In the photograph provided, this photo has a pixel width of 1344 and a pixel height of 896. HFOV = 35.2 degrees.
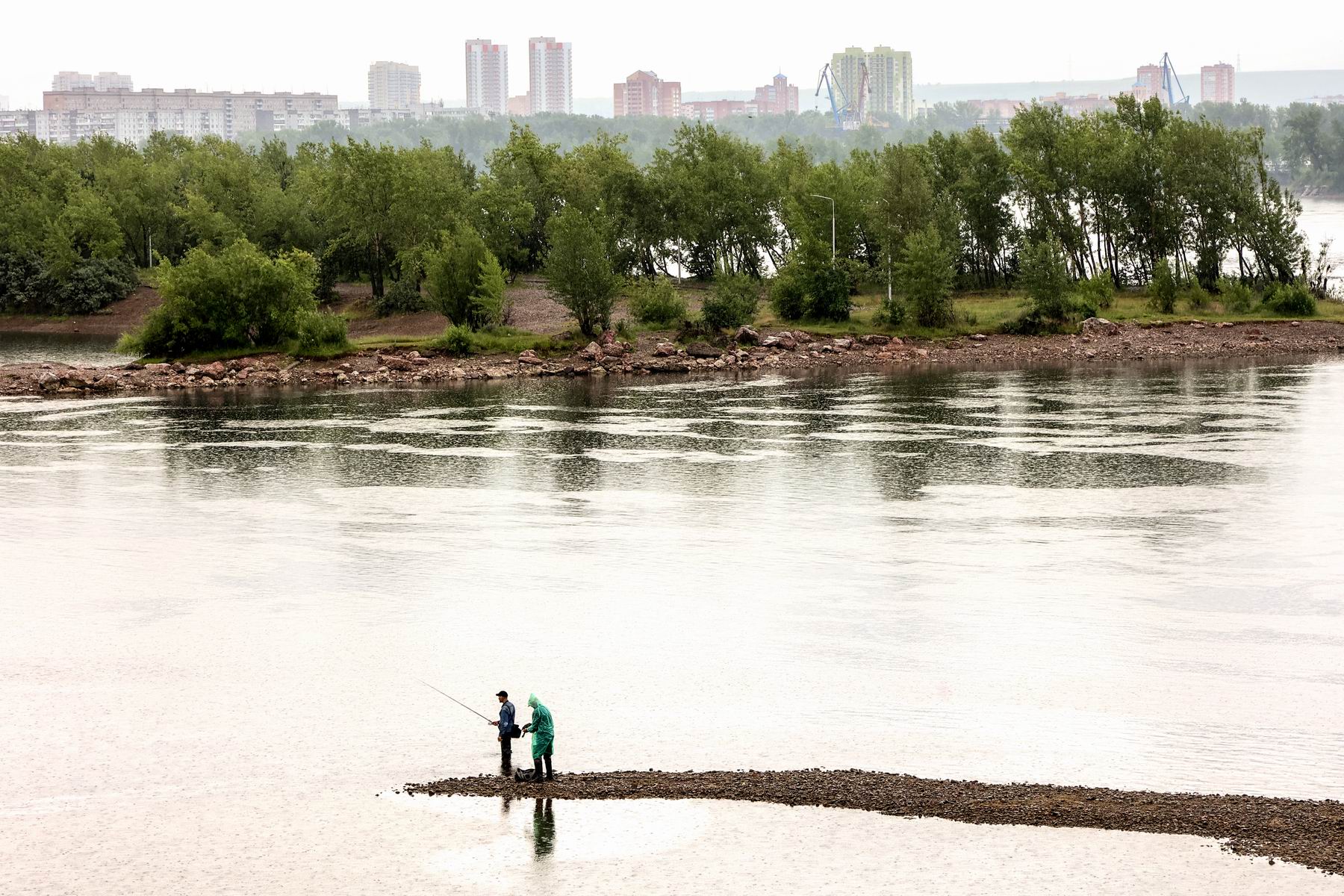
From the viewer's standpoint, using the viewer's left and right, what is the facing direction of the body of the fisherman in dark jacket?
facing to the left of the viewer

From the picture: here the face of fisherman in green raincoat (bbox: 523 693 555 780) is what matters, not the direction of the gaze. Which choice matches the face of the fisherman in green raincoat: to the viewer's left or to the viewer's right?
to the viewer's left

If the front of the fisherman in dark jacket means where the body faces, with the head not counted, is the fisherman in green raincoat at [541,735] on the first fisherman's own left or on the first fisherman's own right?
on the first fisherman's own left

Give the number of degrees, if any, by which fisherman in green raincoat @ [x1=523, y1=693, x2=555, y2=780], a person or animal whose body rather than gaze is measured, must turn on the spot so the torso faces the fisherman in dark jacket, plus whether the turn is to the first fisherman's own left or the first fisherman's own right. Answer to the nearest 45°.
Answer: approximately 45° to the first fisherman's own right

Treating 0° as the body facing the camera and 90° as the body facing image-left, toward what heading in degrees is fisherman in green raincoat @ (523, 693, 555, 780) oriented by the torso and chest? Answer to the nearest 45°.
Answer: approximately 90°

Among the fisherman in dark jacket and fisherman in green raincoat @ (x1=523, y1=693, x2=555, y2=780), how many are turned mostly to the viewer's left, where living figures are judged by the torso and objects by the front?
2
